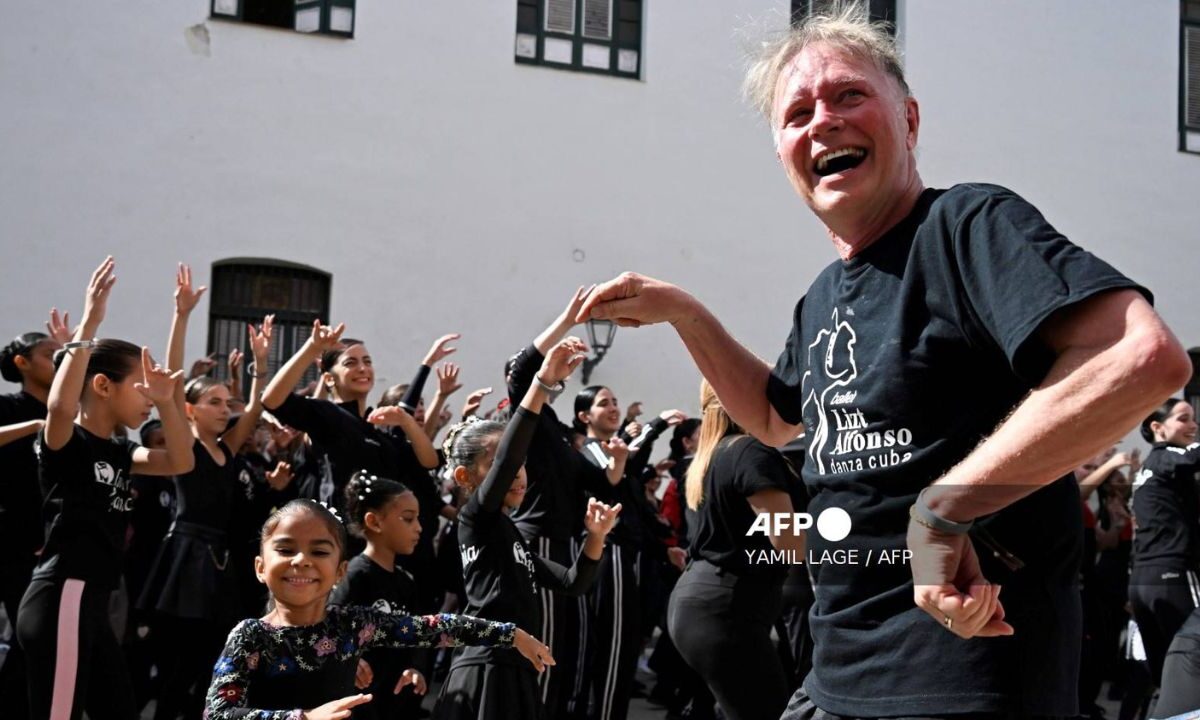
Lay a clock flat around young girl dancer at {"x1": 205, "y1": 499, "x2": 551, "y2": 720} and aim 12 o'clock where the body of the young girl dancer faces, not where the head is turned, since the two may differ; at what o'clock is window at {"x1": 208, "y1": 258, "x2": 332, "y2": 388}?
The window is roughly at 6 o'clock from the young girl dancer.

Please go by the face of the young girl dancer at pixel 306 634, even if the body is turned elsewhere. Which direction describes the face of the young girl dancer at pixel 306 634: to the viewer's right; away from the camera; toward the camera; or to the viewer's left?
toward the camera

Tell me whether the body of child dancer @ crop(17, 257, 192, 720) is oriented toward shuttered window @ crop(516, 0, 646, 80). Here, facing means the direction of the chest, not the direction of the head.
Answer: no

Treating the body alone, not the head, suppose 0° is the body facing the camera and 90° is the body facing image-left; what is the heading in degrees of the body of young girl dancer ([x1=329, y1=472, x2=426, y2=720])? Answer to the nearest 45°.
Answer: approximately 315°

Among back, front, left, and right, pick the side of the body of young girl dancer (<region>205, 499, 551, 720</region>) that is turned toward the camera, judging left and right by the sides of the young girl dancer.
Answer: front

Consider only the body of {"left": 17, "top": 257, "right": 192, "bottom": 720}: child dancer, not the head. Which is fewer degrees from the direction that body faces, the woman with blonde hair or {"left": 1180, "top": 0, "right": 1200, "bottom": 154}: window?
the woman with blonde hair

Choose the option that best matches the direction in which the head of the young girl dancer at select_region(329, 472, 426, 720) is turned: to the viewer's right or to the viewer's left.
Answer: to the viewer's right

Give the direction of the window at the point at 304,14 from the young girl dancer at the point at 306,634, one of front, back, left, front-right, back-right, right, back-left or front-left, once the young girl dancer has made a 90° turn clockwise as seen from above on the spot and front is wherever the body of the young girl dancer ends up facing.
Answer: right

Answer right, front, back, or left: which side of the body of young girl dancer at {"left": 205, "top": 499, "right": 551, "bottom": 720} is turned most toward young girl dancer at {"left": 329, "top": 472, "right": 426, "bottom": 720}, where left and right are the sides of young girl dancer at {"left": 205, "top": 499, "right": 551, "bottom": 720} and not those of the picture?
back

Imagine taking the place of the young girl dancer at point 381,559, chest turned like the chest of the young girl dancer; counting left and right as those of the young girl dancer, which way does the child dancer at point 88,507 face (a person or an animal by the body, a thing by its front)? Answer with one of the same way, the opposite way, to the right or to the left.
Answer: the same way

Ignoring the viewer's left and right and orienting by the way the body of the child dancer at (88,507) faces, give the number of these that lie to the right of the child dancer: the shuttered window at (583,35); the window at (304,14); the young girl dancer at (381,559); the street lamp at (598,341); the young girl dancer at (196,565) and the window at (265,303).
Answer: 0

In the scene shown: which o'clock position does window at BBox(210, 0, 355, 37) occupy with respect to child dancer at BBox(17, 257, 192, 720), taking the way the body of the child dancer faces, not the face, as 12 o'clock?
The window is roughly at 8 o'clock from the child dancer.

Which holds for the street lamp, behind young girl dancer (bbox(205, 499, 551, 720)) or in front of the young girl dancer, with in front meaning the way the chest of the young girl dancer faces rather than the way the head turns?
behind

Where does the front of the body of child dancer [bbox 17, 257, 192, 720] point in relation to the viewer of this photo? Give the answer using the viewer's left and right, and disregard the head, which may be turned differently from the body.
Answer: facing the viewer and to the right of the viewer

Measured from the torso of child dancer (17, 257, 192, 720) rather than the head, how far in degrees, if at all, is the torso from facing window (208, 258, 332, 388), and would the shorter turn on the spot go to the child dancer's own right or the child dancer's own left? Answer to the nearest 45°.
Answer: approximately 135° to the child dancer's own left

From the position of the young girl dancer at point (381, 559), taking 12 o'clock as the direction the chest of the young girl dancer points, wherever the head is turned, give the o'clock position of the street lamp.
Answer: The street lamp is roughly at 8 o'clock from the young girl dancer.

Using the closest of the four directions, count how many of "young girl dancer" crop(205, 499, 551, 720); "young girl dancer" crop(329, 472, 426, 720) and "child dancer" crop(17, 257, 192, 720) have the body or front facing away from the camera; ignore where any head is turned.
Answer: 0
